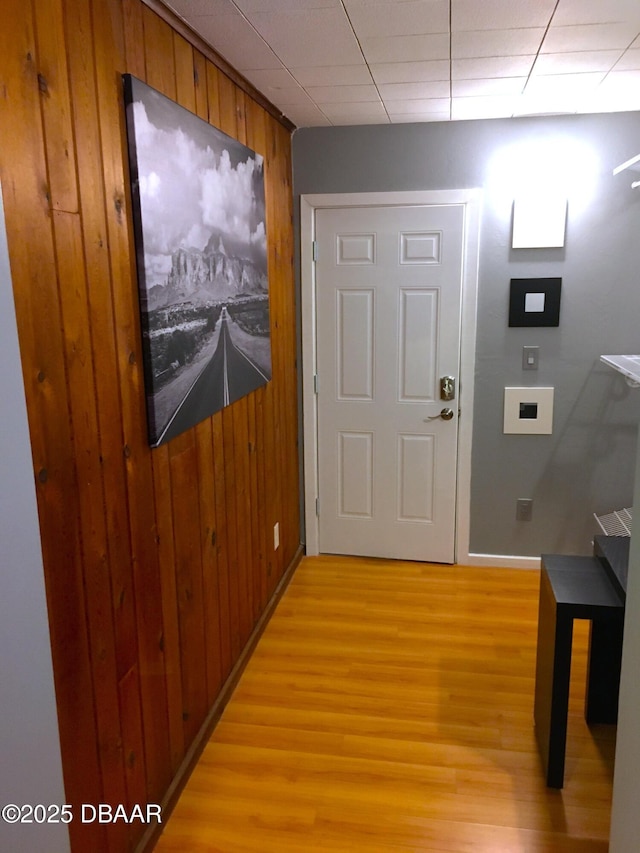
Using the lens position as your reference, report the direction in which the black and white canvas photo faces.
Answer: facing the viewer and to the right of the viewer

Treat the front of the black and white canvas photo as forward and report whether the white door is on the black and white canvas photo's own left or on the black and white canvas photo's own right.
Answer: on the black and white canvas photo's own left
